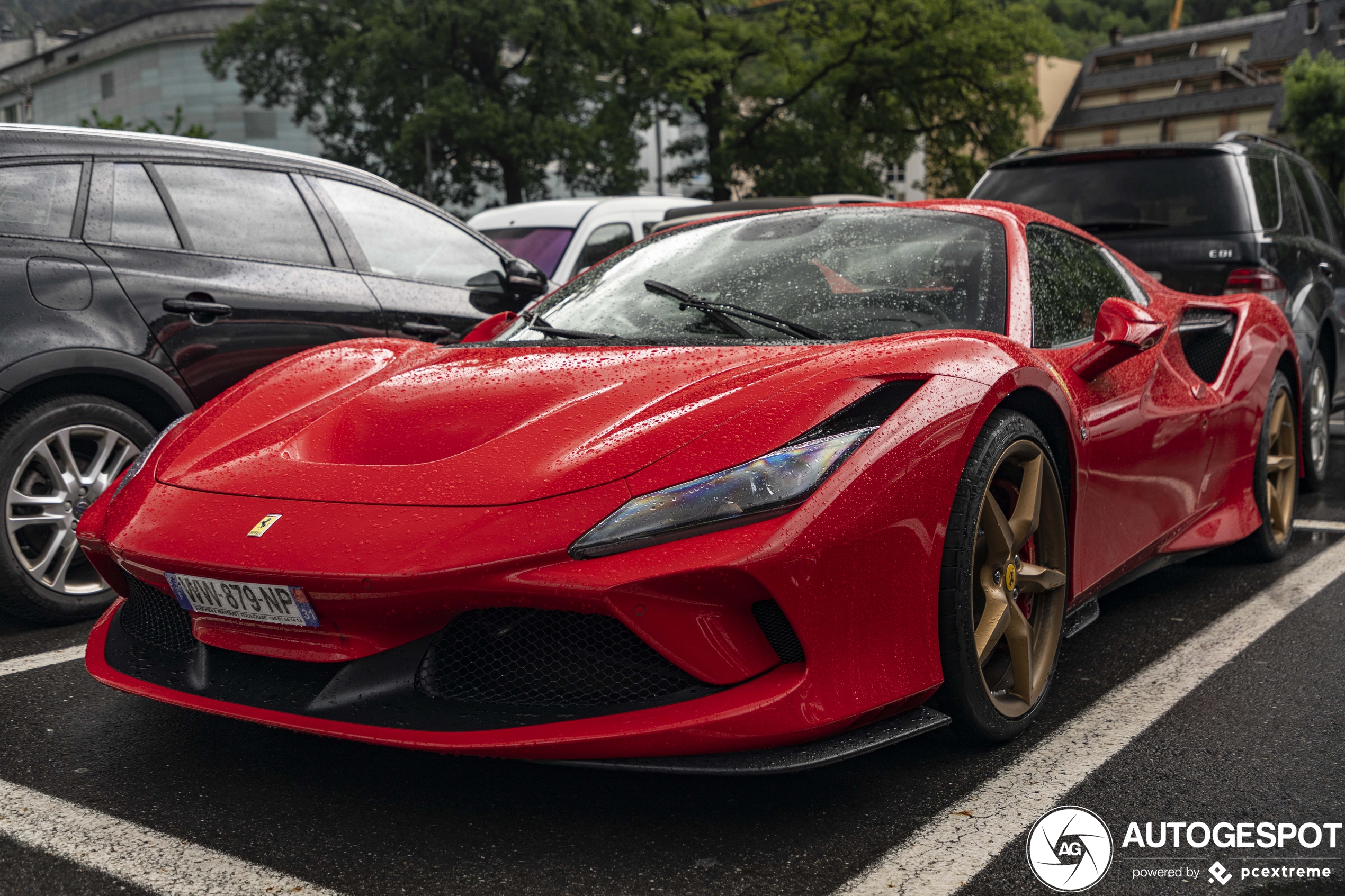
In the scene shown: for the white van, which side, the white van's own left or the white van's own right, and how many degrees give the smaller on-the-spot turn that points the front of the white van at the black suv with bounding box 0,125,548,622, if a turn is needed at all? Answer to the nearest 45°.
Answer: approximately 45° to the white van's own left

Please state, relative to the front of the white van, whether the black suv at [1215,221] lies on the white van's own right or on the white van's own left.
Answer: on the white van's own left

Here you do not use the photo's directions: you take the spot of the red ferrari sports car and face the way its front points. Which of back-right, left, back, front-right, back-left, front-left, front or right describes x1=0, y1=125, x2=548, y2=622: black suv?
right

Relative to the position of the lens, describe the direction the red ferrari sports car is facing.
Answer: facing the viewer and to the left of the viewer

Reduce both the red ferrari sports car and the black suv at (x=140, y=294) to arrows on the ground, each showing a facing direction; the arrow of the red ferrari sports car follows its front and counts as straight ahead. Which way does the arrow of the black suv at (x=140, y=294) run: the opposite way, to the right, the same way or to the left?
the opposite way

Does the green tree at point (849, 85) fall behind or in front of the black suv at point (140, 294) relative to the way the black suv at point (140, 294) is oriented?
in front

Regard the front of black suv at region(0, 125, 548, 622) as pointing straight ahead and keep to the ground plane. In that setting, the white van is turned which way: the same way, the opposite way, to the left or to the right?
the opposite way

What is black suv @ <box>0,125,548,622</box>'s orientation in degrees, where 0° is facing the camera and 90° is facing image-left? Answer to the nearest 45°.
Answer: approximately 225°

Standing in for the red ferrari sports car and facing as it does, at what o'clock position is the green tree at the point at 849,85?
The green tree is roughly at 5 o'clock from the red ferrari sports car.

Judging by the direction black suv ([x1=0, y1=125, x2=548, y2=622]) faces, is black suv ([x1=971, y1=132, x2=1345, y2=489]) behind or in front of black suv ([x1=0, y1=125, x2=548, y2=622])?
in front

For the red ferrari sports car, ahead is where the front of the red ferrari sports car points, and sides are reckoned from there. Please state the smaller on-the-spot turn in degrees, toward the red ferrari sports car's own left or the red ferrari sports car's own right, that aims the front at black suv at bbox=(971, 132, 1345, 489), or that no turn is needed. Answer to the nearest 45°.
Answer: approximately 180°

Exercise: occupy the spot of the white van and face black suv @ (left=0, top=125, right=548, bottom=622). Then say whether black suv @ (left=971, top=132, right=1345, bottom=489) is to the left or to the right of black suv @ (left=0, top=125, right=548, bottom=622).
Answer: left

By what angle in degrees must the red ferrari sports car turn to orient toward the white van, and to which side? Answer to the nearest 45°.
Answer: approximately 135° to its right

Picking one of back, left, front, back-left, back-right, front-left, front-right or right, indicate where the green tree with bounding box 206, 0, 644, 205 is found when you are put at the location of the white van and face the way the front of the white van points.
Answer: back-right

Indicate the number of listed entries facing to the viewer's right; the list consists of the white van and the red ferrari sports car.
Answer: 0
